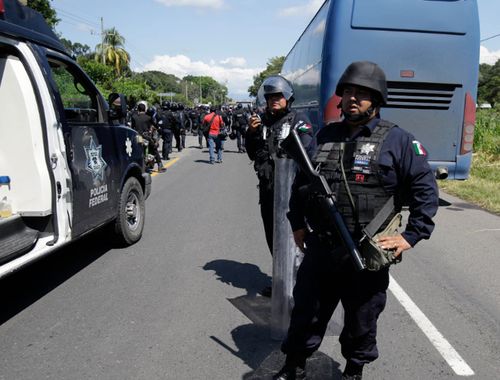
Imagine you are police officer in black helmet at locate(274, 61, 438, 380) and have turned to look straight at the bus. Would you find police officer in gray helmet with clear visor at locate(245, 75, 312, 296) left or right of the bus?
left

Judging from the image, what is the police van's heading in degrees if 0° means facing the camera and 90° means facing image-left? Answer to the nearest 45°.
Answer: approximately 225°

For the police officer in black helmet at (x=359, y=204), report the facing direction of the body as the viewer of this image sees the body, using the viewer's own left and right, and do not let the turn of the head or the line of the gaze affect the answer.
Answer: facing the viewer and to the left of the viewer

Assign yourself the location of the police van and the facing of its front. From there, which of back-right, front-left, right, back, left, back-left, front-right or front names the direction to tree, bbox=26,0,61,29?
front-left

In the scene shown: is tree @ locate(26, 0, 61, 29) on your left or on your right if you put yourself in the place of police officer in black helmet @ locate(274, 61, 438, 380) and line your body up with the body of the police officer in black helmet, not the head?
on your right

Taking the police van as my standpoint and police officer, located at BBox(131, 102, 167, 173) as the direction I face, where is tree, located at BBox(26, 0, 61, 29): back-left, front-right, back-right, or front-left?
front-left

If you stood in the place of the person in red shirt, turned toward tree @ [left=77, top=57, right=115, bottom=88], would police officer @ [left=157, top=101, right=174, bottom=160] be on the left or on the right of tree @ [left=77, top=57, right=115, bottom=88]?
left

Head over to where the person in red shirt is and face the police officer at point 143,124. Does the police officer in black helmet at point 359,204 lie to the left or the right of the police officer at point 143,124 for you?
left

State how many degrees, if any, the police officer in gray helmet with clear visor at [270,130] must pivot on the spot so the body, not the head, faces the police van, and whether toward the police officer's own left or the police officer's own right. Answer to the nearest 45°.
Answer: approximately 45° to the police officer's own right

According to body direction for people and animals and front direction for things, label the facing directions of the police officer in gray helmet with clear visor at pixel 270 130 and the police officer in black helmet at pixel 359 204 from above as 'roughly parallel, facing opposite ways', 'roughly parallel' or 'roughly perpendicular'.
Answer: roughly parallel
